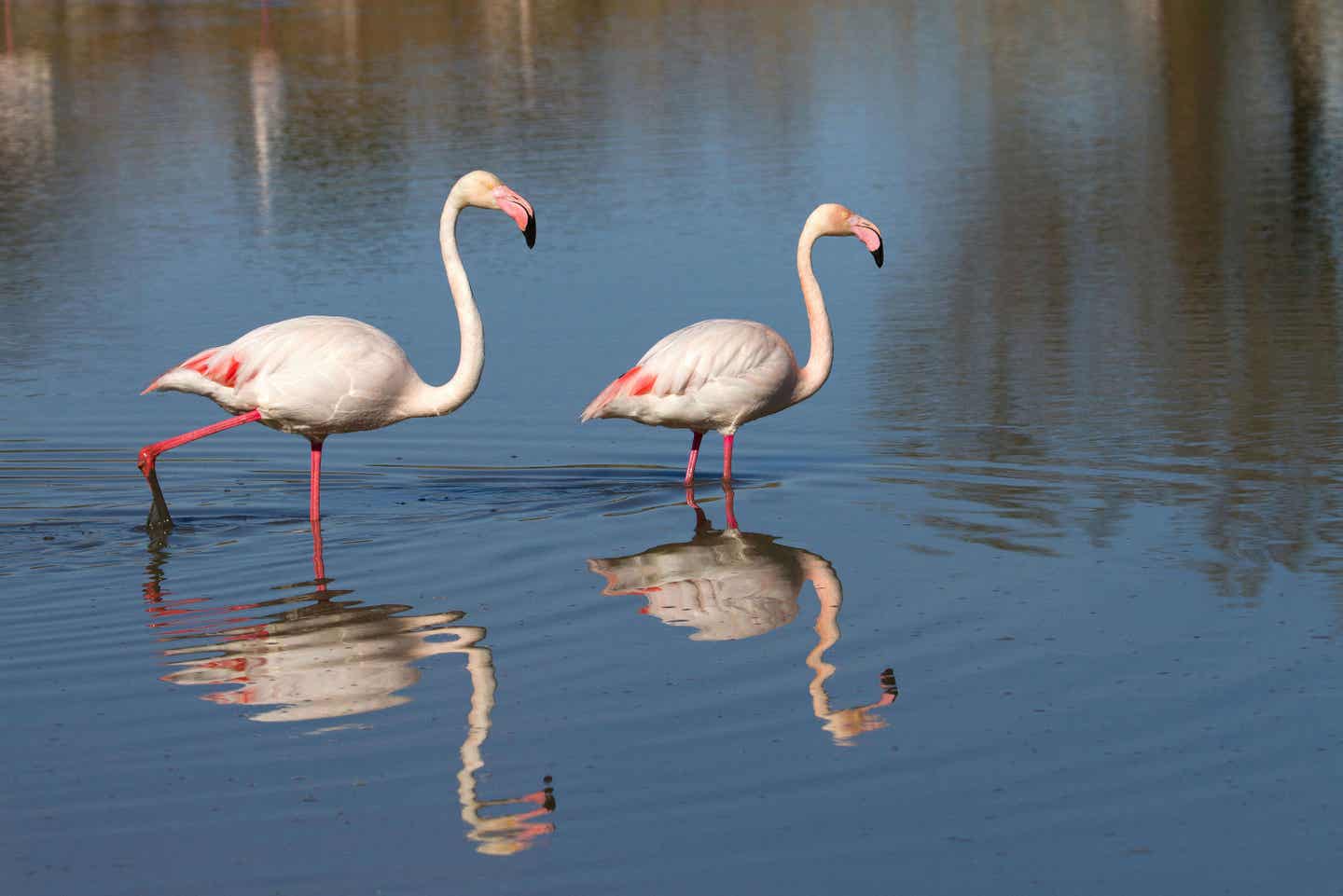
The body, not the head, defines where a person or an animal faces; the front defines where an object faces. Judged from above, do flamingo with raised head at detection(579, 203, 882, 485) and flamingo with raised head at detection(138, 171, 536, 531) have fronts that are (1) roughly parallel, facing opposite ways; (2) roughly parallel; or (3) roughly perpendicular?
roughly parallel

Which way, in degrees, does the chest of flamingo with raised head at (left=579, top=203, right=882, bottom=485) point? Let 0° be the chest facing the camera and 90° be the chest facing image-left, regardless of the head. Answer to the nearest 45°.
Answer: approximately 270°

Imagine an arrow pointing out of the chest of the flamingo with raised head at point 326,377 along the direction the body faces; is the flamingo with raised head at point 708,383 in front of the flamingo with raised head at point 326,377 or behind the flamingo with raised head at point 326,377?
in front

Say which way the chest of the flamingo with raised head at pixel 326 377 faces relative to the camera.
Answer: to the viewer's right

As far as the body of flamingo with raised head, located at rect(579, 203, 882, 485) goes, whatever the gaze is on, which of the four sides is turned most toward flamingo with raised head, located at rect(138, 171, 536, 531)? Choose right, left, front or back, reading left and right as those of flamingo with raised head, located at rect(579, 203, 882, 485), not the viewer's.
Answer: back

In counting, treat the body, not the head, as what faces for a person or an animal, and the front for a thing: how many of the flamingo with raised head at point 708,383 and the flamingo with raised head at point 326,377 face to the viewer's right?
2
